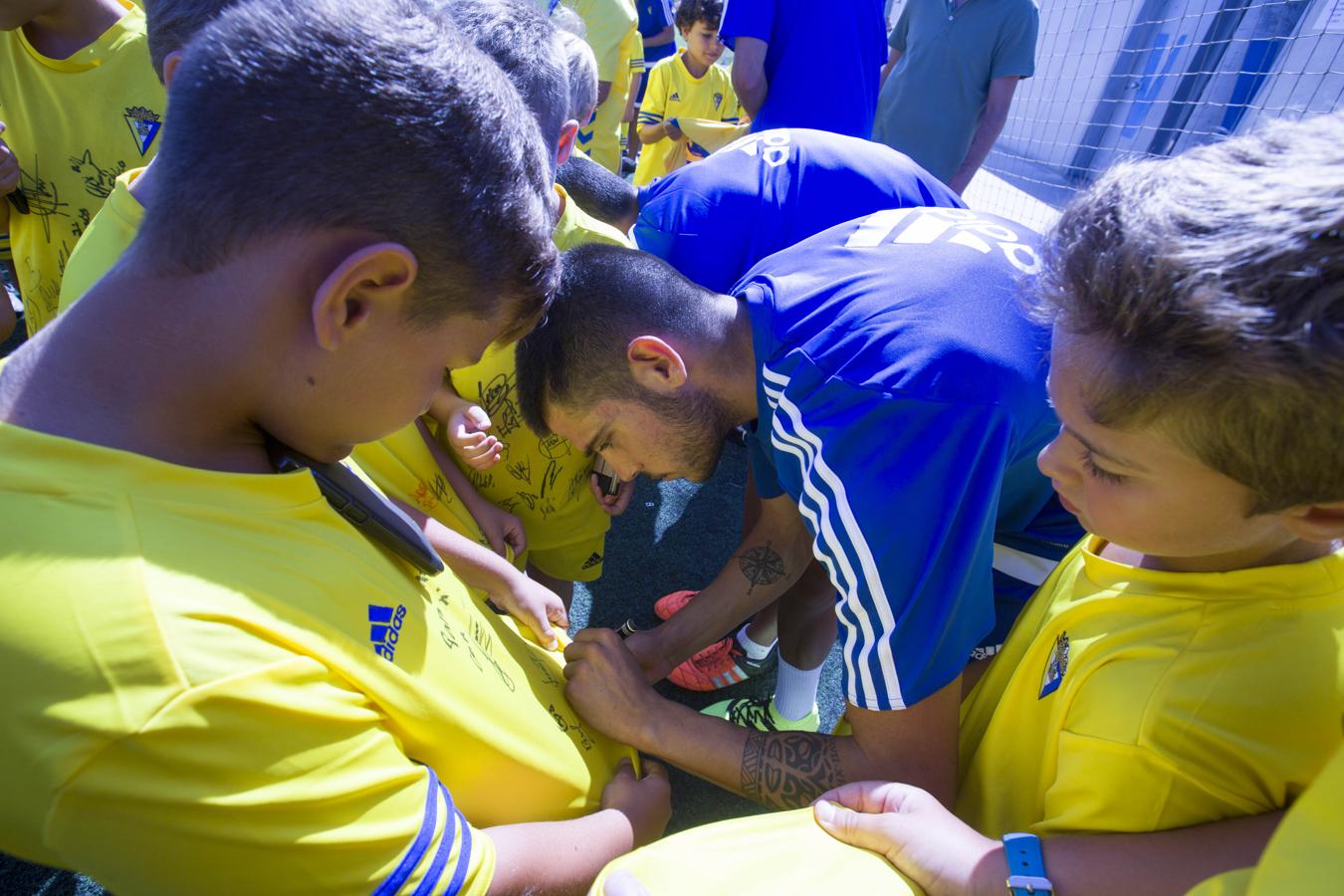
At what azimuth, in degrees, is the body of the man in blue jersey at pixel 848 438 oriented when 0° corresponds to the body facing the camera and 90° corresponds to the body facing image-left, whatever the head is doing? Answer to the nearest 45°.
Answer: approximately 90°

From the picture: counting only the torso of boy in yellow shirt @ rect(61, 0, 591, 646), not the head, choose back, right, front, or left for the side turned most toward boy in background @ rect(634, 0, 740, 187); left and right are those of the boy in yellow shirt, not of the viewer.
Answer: left

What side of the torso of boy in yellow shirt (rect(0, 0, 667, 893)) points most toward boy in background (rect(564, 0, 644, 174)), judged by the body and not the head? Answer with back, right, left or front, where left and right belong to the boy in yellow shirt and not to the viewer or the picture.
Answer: left

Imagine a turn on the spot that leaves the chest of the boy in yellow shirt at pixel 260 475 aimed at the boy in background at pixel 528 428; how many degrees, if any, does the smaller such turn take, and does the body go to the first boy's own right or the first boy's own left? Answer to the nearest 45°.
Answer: approximately 45° to the first boy's own left

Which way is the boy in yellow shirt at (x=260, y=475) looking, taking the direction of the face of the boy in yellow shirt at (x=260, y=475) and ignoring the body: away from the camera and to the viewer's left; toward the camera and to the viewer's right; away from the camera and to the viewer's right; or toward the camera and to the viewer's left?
away from the camera and to the viewer's right

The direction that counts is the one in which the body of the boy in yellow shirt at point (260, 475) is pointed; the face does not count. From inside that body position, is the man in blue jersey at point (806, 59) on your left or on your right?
on your left

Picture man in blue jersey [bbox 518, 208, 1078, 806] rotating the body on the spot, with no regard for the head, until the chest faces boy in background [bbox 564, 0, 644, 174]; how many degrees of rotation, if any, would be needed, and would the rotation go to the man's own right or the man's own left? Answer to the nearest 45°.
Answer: approximately 45° to the man's own right

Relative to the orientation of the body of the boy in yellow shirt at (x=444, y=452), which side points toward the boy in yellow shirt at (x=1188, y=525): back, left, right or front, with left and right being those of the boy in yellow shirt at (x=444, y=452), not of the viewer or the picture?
front

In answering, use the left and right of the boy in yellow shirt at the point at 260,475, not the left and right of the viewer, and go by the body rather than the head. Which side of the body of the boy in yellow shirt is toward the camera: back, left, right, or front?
right

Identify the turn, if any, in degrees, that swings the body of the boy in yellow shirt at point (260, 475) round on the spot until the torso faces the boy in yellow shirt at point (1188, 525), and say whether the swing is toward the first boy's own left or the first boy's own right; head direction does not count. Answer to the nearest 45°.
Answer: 0° — they already face them

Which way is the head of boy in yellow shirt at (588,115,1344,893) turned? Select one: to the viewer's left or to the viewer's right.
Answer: to the viewer's left

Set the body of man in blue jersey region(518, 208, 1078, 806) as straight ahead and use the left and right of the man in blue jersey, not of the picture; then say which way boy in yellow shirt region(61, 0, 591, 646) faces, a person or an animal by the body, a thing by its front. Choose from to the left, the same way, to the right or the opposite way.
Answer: the opposite way

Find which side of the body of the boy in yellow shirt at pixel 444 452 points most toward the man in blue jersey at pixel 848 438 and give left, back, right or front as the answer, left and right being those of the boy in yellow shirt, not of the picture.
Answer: front
